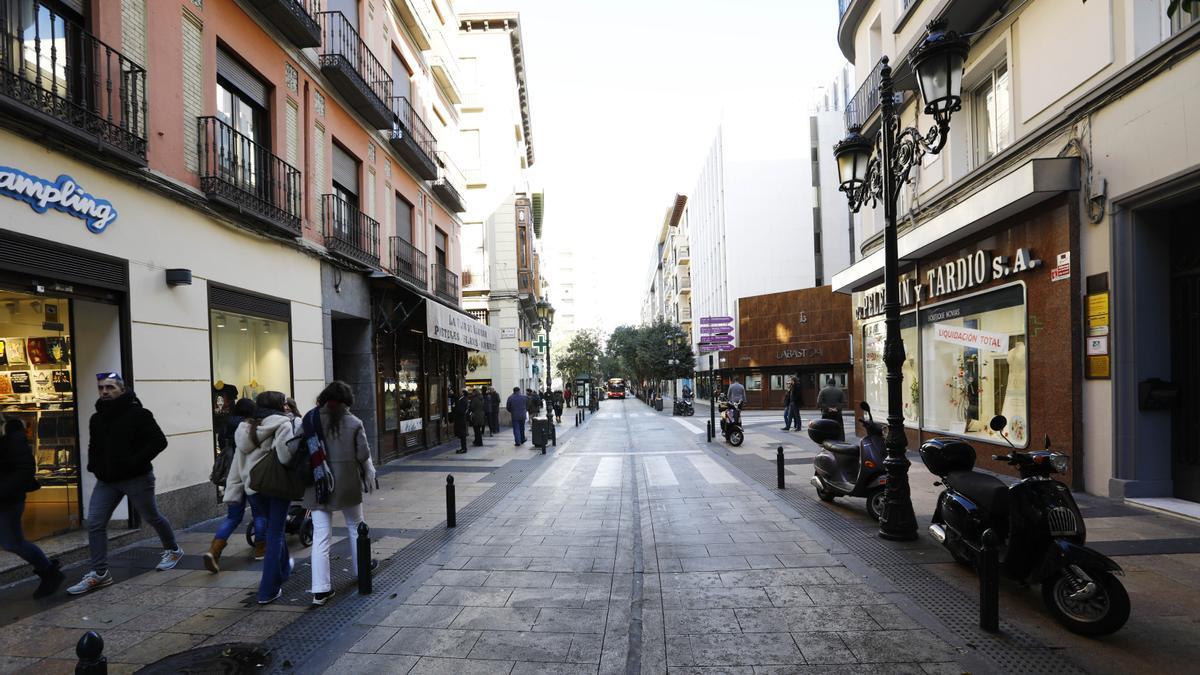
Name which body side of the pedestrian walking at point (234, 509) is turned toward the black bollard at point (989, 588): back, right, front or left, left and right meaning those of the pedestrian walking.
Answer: right

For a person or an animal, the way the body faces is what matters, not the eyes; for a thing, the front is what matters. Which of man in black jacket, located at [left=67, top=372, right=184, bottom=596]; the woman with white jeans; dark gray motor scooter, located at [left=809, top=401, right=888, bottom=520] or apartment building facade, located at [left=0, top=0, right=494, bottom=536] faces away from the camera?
the woman with white jeans

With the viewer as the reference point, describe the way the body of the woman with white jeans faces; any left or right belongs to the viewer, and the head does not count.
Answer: facing away from the viewer

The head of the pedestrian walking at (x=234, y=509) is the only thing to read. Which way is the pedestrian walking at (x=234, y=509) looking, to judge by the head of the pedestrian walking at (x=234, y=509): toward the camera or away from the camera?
away from the camera

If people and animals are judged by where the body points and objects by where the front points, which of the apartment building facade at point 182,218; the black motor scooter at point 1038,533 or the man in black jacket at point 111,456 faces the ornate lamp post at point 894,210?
the apartment building facade

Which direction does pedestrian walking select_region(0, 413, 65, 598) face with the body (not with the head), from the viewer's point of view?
to the viewer's left

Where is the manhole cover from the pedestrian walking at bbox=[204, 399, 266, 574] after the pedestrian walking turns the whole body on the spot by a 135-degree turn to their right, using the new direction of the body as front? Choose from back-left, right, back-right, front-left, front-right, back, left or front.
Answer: front

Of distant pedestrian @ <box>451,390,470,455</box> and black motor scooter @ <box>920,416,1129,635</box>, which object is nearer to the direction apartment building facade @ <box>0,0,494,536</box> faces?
the black motor scooter

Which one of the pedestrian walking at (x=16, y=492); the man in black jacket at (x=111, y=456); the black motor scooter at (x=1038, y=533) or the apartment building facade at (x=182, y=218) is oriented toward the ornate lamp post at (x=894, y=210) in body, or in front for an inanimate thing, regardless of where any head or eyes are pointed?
the apartment building facade
